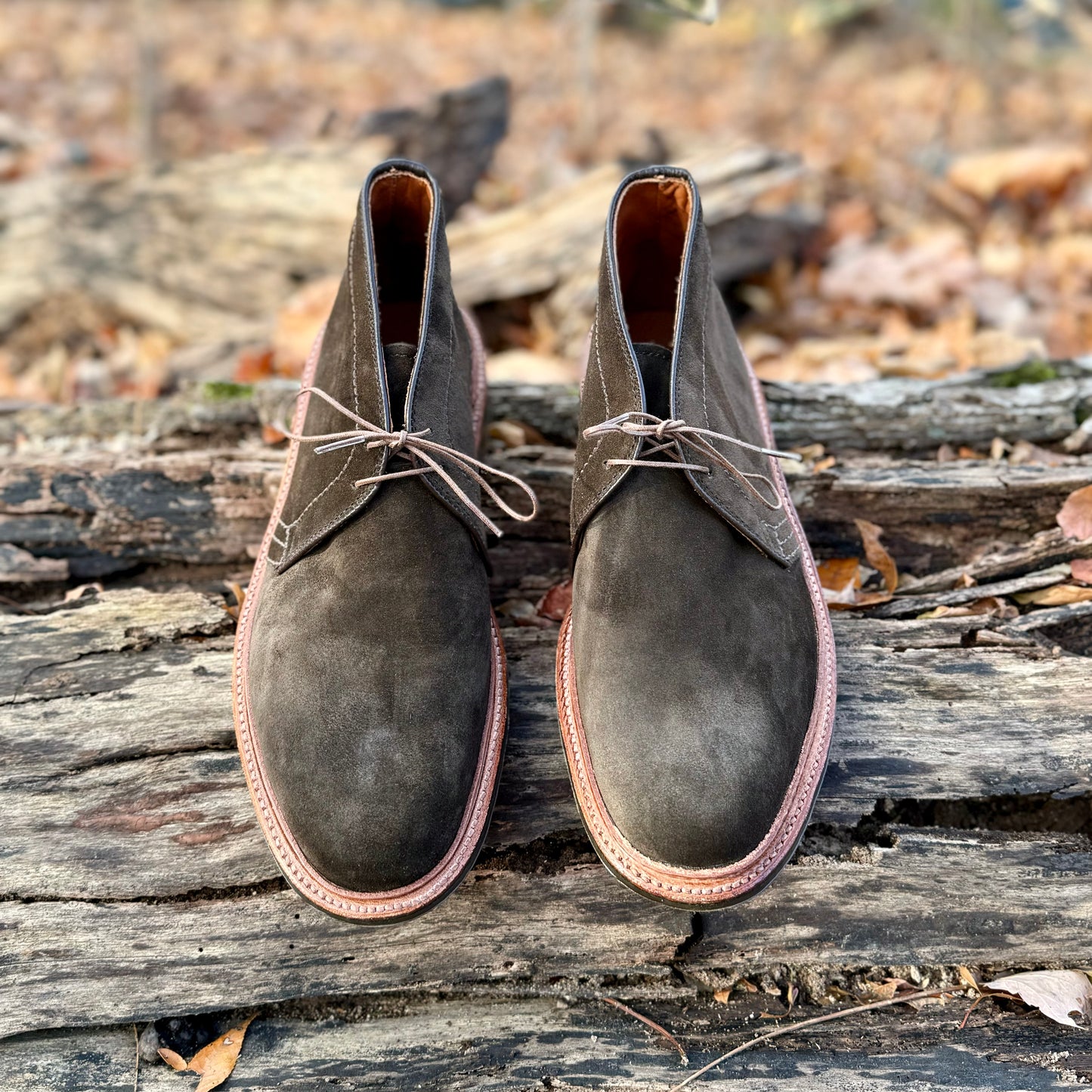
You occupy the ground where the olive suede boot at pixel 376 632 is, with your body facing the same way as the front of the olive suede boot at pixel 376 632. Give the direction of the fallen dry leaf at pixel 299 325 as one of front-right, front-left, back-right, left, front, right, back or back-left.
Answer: back

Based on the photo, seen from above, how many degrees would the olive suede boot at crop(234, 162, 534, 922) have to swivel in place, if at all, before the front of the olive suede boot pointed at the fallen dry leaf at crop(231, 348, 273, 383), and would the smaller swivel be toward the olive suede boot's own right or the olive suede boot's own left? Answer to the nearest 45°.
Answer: approximately 180°

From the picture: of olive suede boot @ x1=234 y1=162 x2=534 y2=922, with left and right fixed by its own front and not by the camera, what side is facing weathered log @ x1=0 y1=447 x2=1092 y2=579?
back

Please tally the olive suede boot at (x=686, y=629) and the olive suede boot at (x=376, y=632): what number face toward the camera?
2

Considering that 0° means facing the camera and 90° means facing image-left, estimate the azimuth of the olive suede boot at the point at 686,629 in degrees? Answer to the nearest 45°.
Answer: approximately 0°

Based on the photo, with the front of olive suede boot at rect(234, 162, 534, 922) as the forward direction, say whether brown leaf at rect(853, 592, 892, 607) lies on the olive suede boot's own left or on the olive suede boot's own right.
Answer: on the olive suede boot's own left
